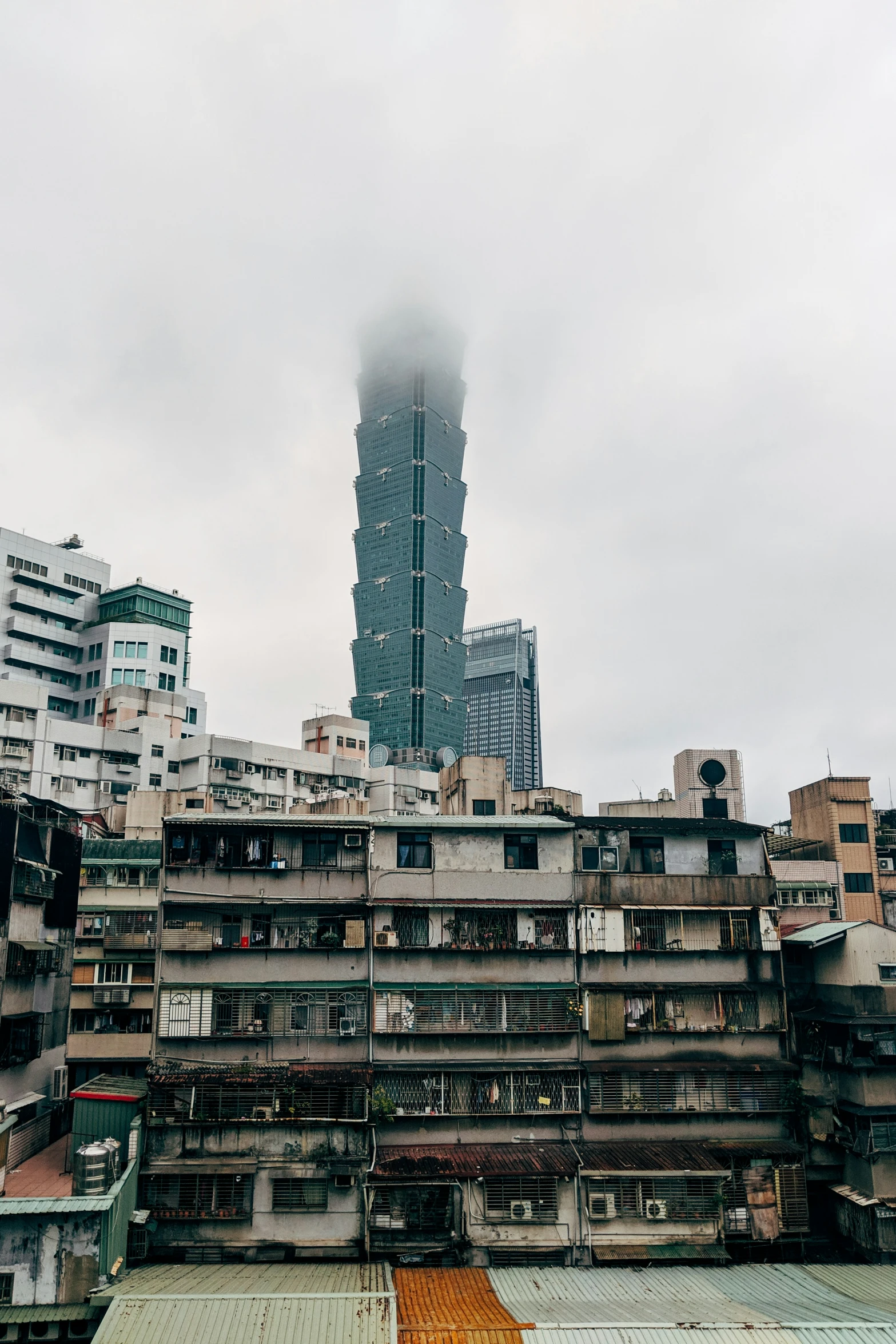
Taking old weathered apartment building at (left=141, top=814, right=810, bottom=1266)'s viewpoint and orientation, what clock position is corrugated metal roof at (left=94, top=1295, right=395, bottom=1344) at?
The corrugated metal roof is roughly at 1 o'clock from the old weathered apartment building.

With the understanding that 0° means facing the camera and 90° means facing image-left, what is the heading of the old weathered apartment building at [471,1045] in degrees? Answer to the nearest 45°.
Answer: approximately 0°

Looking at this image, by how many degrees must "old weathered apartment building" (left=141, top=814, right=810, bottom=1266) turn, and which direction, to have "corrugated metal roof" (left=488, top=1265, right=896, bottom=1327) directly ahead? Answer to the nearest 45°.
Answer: approximately 45° to its left

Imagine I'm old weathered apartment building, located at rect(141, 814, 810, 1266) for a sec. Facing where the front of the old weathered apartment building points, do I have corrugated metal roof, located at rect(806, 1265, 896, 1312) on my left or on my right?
on my left

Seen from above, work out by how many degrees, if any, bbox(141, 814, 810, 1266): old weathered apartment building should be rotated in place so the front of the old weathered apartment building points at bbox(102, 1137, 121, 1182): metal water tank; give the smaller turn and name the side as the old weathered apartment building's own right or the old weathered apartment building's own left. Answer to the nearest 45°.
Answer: approximately 45° to the old weathered apartment building's own right

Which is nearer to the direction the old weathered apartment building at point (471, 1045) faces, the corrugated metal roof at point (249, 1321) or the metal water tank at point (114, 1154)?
the corrugated metal roof

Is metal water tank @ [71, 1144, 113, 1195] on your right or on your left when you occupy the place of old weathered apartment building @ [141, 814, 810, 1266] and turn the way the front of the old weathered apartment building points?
on your right
